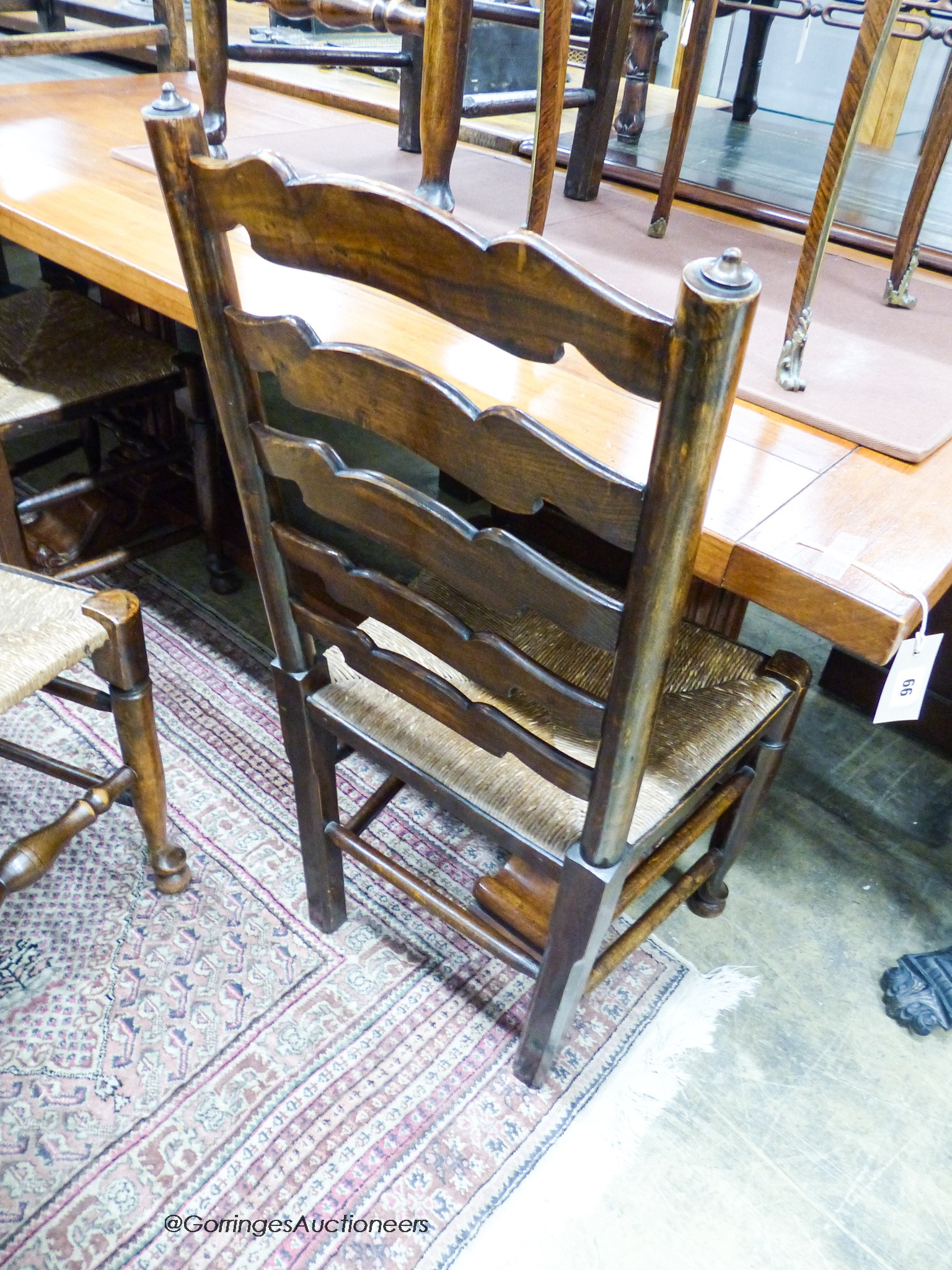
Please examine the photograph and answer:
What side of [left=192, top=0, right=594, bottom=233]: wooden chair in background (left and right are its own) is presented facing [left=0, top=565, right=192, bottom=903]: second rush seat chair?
front

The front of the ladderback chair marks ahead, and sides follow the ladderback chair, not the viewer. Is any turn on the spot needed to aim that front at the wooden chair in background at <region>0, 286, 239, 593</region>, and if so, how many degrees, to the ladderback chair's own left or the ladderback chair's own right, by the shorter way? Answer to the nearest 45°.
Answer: approximately 90° to the ladderback chair's own left

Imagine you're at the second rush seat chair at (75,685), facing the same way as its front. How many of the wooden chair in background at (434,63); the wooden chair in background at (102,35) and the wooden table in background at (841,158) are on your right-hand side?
0

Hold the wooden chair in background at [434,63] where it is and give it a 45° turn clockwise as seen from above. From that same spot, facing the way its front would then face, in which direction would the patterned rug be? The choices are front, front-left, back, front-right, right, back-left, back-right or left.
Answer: left

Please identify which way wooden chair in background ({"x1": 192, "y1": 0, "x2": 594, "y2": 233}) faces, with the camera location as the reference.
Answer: facing the viewer and to the left of the viewer

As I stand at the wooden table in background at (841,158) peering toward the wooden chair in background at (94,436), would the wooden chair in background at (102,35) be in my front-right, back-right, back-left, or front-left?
front-right

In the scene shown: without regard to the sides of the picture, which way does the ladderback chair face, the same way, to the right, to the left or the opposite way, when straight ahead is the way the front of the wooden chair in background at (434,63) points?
the opposite way

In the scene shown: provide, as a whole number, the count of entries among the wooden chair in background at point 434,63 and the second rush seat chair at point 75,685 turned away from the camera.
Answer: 0

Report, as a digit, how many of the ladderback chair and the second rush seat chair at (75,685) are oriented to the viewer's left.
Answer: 0

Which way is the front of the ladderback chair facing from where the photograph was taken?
facing away from the viewer and to the right of the viewer

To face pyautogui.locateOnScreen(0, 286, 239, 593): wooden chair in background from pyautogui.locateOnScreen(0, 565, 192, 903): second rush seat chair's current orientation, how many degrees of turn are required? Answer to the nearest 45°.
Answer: approximately 135° to its left
